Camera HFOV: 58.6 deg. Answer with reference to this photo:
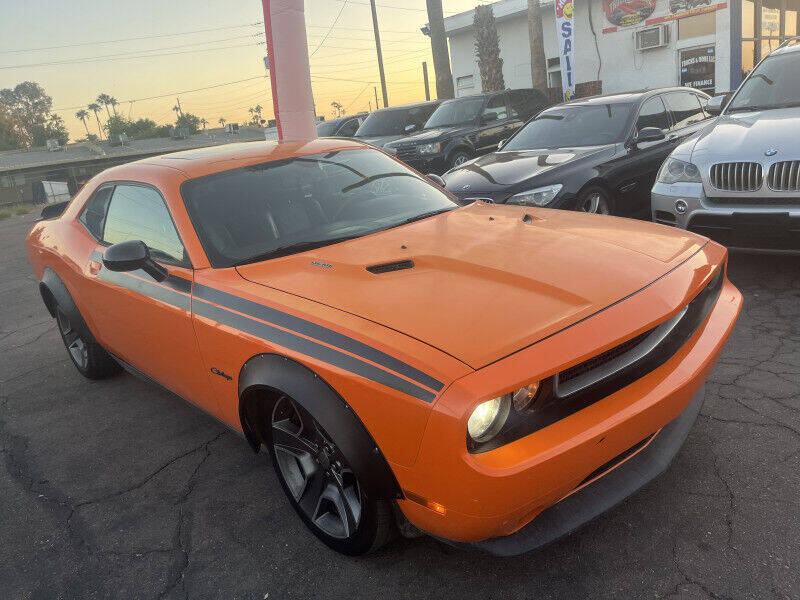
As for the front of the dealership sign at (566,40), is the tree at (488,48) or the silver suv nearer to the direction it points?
the silver suv

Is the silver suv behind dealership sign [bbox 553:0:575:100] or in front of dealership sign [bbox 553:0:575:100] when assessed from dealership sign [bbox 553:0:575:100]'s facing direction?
in front

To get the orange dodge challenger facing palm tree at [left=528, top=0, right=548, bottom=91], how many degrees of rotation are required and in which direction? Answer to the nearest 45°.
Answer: approximately 135° to its left

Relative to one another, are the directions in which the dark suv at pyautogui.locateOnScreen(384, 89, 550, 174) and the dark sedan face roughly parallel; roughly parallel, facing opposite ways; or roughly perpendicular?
roughly parallel

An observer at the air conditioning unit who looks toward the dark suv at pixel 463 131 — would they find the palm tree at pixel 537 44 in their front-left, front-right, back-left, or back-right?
front-right

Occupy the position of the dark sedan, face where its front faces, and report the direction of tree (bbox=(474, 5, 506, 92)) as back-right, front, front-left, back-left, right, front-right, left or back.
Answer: back-right

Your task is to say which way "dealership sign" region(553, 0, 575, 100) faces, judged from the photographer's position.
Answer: facing the viewer

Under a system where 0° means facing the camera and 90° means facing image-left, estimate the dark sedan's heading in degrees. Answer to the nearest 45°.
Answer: approximately 45°

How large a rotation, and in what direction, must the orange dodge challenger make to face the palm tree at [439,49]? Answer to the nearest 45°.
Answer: approximately 135° to its left

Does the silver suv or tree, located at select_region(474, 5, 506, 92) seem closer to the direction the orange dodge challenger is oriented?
the silver suv

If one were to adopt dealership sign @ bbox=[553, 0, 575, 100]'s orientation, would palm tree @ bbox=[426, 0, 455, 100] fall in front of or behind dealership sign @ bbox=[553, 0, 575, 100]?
behind

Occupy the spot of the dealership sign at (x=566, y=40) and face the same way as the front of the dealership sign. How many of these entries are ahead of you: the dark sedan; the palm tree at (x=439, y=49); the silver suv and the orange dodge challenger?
3

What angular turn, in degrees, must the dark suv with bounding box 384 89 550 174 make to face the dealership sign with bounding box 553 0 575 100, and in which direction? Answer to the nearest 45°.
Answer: approximately 180°

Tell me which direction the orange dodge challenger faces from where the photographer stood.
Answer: facing the viewer and to the right of the viewer

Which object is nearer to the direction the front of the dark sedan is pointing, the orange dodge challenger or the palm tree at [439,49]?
the orange dodge challenger

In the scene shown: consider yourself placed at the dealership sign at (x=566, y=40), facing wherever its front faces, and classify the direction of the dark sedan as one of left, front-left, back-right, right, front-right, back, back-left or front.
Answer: front
